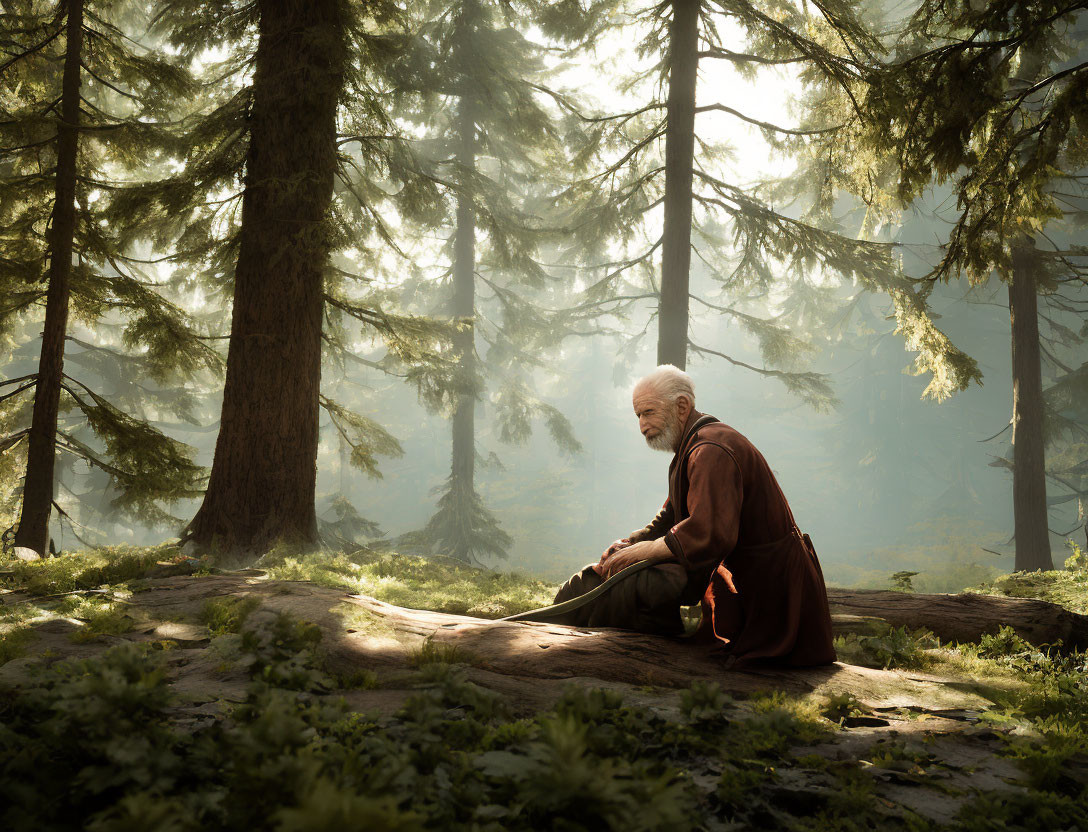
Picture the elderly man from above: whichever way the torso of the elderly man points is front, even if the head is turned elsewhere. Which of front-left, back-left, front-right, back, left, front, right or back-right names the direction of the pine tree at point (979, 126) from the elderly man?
back-right

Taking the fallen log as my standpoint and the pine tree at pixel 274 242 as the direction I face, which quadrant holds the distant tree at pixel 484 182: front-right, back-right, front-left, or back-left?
front-right

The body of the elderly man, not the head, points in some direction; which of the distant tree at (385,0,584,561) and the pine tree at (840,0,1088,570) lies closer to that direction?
the distant tree

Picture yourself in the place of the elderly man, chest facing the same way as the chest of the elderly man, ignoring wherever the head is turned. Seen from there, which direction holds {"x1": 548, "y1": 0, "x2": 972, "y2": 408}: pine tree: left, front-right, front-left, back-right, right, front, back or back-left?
right

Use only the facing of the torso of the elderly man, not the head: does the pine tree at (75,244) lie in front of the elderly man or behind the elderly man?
in front

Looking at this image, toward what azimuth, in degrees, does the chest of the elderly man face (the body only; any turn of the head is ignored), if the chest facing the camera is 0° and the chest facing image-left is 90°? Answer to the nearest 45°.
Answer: approximately 90°
